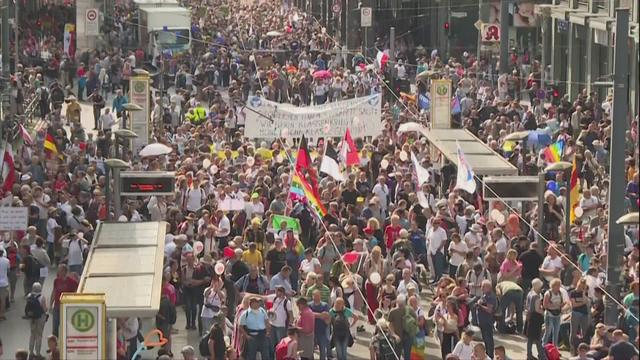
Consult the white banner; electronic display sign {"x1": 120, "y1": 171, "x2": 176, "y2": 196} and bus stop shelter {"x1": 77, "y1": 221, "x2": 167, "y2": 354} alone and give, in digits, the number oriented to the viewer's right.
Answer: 1

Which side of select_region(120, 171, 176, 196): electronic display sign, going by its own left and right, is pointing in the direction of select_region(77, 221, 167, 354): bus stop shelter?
front

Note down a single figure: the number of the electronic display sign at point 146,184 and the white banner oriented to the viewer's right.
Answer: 0

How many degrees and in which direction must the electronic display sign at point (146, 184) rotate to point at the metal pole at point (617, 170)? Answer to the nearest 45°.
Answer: approximately 45° to its left

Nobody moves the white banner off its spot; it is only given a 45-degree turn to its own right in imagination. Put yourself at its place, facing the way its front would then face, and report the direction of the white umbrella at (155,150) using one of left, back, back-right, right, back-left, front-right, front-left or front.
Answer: front

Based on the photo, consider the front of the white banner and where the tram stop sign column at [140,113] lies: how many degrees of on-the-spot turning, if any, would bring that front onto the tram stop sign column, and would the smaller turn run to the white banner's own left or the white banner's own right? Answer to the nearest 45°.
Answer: approximately 90° to the white banner's own right

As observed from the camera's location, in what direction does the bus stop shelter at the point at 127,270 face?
facing to the right of the viewer

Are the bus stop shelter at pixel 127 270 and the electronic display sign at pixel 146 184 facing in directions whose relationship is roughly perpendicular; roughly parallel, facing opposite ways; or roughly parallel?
roughly perpendicular

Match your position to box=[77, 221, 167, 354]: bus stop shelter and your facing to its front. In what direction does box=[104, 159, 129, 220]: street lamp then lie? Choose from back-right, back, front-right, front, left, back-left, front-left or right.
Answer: left

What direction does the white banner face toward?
toward the camera

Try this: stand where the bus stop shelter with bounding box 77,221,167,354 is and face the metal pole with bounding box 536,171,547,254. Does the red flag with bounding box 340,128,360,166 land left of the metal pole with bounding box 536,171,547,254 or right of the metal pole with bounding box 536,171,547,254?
left

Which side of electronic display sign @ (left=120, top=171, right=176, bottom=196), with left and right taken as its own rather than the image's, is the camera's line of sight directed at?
front

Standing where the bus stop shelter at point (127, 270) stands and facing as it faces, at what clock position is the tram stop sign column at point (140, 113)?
The tram stop sign column is roughly at 9 o'clock from the bus stop shelter.

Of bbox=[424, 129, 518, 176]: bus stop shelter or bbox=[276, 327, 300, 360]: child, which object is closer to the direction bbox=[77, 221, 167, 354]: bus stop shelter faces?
the child

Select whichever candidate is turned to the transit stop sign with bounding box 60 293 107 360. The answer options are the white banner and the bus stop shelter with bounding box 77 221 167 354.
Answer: the white banner
